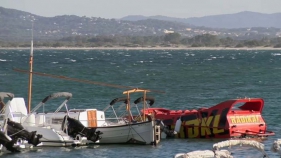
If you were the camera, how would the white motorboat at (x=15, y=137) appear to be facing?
facing away from the viewer and to the left of the viewer

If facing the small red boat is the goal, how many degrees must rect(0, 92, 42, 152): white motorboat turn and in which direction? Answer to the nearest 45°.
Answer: approximately 135° to its right

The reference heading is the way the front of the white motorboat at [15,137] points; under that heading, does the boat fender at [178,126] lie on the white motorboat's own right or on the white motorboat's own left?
on the white motorboat's own right
